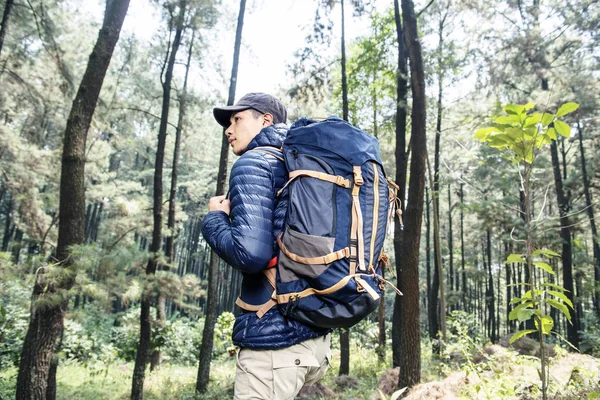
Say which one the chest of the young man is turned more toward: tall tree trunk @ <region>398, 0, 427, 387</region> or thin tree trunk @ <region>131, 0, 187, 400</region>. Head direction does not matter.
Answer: the thin tree trunk

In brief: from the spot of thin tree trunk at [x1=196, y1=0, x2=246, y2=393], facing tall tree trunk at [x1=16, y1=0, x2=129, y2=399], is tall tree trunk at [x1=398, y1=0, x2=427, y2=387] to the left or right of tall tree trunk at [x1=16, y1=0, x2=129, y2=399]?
left

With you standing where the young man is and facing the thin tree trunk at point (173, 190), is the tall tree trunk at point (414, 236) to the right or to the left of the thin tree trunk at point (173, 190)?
right

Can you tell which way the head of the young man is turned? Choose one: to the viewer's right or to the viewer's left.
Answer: to the viewer's left

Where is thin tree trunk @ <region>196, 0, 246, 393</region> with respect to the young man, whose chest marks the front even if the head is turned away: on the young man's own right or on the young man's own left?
on the young man's own right

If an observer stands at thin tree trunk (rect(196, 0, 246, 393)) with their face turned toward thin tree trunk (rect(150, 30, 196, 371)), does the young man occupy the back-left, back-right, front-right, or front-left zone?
back-left

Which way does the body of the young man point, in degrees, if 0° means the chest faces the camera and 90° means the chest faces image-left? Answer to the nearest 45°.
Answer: approximately 90°

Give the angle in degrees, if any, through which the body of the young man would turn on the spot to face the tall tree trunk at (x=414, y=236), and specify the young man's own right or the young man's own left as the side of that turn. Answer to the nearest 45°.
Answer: approximately 135° to the young man's own right

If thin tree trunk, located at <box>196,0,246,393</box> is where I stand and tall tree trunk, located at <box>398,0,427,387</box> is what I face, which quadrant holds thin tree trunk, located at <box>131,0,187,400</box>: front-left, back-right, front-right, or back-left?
back-right
